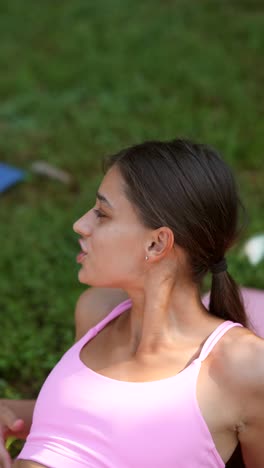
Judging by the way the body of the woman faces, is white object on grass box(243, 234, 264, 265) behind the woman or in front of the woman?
behind

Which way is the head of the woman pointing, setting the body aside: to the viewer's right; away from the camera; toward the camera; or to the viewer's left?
to the viewer's left

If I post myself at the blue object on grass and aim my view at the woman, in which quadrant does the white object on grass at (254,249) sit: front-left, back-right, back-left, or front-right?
front-left

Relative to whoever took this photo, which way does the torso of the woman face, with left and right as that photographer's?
facing the viewer and to the left of the viewer

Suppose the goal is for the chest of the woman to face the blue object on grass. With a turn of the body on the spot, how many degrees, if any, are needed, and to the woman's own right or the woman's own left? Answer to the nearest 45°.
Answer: approximately 135° to the woman's own right
